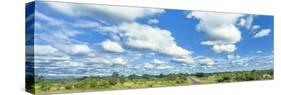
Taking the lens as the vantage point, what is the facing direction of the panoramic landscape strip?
facing the viewer and to the right of the viewer
